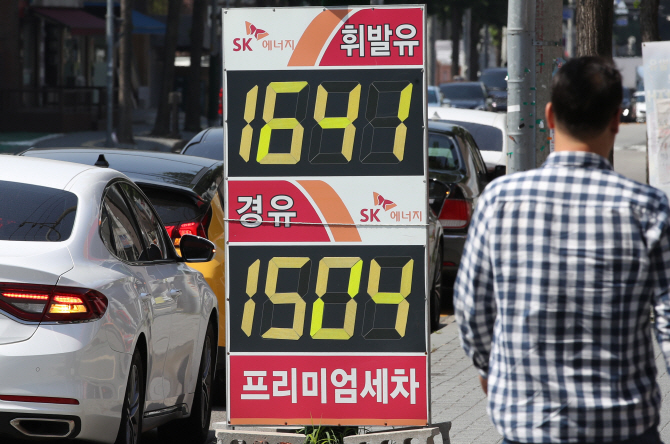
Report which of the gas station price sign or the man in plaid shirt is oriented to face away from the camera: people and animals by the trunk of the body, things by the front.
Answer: the man in plaid shirt

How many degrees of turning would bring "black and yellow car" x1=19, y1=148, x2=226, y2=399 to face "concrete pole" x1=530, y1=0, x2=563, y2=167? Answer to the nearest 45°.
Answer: approximately 45° to its right

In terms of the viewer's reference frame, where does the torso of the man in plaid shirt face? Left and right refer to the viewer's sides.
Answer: facing away from the viewer

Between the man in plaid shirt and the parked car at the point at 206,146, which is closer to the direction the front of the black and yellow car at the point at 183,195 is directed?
the parked car

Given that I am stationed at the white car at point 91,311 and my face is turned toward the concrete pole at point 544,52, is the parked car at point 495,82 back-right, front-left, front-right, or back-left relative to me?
front-left

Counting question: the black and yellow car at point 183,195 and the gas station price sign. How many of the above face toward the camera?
1

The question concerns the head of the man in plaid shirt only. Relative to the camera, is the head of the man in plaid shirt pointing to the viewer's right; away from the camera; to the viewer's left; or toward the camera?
away from the camera

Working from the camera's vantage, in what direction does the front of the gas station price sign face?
facing the viewer

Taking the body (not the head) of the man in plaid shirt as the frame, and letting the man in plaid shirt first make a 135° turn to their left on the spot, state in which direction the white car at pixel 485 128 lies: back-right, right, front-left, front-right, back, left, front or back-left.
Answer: back-right

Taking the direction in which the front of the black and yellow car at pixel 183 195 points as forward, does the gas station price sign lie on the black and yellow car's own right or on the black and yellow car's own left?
on the black and yellow car's own right

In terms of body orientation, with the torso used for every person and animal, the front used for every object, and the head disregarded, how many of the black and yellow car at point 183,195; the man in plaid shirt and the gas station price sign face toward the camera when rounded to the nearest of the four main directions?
1

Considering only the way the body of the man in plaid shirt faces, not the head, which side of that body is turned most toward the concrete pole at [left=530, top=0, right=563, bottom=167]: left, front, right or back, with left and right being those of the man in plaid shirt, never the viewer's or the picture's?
front

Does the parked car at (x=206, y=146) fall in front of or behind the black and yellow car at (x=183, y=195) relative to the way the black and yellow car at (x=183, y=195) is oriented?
in front

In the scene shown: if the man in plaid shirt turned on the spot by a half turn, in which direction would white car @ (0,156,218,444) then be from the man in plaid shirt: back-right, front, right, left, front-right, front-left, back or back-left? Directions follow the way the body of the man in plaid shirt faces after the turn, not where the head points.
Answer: back-right

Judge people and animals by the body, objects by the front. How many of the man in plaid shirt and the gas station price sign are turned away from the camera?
1

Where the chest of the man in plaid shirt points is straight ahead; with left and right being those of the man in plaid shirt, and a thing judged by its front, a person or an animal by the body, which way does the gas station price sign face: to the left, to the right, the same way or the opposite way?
the opposite way

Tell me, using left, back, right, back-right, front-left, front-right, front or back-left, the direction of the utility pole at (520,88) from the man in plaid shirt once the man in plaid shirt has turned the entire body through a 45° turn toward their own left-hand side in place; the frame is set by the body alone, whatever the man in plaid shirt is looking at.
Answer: front-right

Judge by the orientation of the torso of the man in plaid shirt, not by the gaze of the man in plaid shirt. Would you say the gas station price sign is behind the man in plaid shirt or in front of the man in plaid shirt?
in front

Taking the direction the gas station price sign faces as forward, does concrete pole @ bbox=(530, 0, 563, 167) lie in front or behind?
behind

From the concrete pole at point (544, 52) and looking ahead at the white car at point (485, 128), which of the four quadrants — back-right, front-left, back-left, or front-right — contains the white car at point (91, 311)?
back-left
